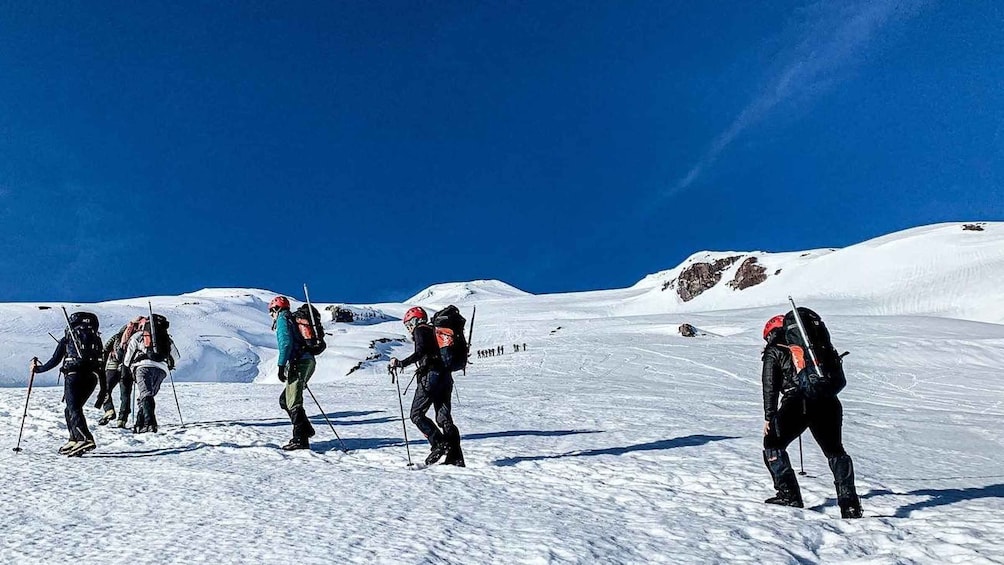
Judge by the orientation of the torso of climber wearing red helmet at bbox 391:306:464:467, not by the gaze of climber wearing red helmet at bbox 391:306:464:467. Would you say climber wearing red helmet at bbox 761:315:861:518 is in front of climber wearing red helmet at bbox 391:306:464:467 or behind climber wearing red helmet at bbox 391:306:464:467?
behind

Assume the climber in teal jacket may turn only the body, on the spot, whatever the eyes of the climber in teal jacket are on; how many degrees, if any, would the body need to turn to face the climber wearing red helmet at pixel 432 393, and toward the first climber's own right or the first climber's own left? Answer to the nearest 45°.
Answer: approximately 135° to the first climber's own left

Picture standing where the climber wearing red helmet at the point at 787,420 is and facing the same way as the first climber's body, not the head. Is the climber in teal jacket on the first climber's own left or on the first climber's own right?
on the first climber's own left

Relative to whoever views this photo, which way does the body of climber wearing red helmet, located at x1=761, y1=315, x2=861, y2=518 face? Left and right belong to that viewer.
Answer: facing away from the viewer and to the left of the viewer

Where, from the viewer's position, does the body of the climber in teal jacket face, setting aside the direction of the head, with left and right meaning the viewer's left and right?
facing to the left of the viewer

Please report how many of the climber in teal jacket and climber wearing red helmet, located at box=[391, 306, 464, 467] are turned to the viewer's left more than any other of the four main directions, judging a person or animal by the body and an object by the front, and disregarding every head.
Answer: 2

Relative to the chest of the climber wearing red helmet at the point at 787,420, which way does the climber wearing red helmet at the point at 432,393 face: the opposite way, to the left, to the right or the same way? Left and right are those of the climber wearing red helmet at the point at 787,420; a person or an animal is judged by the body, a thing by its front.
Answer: to the left

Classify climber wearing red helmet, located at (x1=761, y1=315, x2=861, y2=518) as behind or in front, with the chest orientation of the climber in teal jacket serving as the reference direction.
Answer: behind

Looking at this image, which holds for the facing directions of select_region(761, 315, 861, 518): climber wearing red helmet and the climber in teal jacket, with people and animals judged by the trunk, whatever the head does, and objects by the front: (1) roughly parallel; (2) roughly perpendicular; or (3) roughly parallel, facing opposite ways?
roughly perpendicular

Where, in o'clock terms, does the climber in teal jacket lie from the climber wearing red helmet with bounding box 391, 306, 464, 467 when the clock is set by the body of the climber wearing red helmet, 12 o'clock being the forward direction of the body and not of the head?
The climber in teal jacket is roughly at 1 o'clock from the climber wearing red helmet.

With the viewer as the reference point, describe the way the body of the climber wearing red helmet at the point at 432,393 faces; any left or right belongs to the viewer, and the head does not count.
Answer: facing to the left of the viewer

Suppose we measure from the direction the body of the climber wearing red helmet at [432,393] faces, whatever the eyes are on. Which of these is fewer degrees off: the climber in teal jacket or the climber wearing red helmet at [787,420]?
the climber in teal jacket
